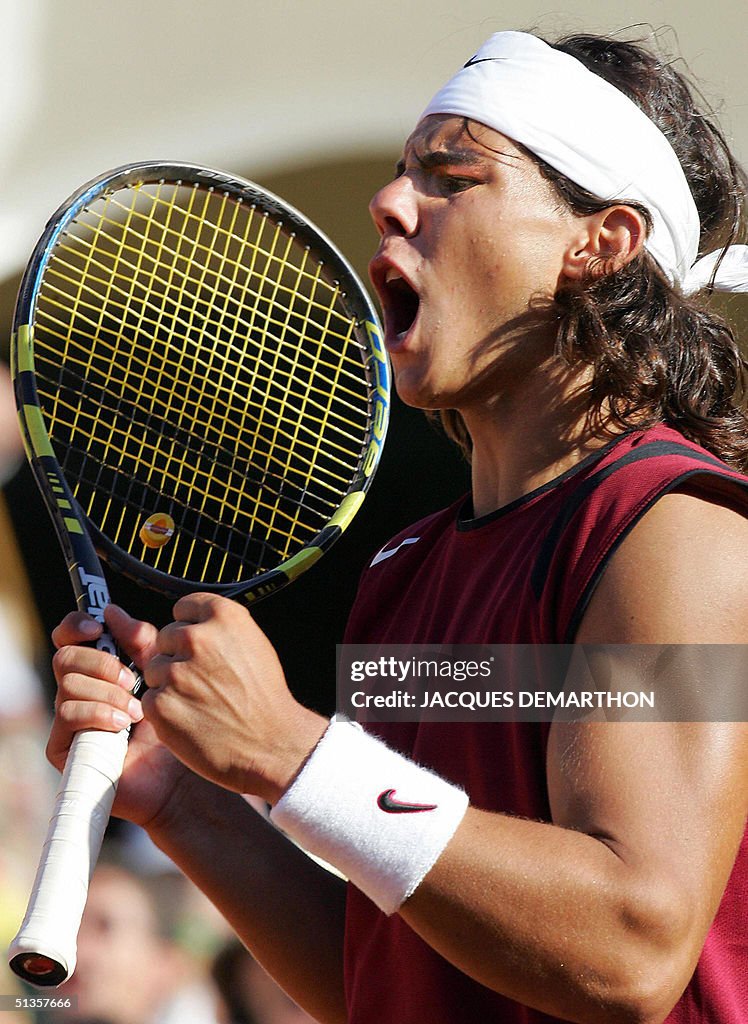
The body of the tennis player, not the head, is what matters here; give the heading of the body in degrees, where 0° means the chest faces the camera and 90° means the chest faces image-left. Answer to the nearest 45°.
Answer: approximately 45°
